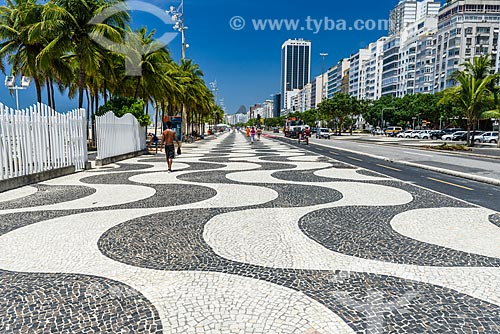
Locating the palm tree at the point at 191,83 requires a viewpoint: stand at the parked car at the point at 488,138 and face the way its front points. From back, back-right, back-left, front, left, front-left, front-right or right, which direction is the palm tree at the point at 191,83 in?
front-left

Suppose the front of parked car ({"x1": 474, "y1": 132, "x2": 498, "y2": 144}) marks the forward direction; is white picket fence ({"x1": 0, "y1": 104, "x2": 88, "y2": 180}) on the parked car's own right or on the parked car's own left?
on the parked car's own left

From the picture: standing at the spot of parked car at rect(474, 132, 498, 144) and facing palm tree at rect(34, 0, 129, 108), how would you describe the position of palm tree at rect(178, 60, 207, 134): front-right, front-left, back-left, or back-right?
front-right

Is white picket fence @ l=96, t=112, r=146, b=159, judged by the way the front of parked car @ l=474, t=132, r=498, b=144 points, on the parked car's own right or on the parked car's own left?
on the parked car's own left

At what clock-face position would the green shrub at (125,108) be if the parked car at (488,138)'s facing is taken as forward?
The green shrub is roughly at 10 o'clock from the parked car.

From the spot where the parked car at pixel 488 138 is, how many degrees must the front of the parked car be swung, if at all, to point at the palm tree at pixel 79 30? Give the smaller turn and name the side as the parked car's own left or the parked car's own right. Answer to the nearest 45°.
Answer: approximately 45° to the parked car's own left

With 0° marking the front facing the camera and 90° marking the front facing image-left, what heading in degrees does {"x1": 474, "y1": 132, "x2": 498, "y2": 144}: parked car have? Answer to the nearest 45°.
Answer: approximately 90°

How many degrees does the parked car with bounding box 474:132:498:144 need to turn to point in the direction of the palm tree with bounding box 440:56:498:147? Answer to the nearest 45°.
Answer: approximately 90° to its left
